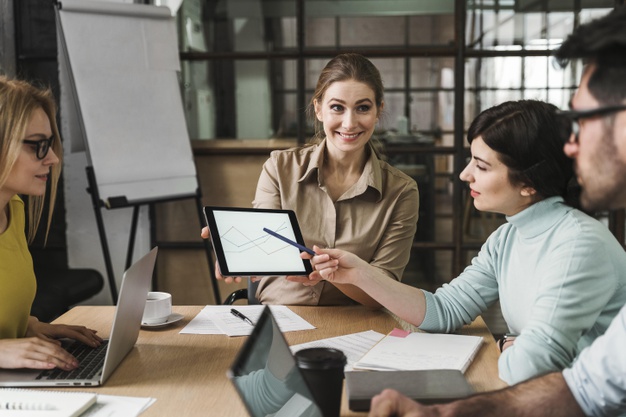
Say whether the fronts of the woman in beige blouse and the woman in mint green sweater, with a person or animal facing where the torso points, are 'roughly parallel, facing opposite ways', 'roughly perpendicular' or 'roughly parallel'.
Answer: roughly perpendicular

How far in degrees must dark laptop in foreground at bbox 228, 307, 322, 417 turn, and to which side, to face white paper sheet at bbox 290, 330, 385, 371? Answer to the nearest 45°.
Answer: approximately 135° to its left

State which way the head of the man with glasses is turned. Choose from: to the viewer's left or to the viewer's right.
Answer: to the viewer's left

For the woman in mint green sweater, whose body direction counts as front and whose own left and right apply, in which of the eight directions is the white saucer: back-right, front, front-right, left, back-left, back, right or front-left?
front

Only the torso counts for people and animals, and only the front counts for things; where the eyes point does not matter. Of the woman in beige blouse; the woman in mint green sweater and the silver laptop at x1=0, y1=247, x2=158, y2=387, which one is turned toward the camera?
the woman in beige blouse

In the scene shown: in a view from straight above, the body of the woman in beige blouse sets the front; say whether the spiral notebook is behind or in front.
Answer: in front

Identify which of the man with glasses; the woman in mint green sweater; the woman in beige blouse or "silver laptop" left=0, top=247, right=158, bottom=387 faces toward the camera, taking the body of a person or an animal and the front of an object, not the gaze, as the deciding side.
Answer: the woman in beige blouse

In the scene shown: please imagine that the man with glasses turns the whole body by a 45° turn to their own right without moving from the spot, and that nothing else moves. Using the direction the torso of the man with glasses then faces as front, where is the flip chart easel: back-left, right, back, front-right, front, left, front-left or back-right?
front

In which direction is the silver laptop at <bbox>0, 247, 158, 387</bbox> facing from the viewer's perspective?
to the viewer's left

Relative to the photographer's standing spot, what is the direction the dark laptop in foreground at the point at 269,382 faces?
facing the viewer and to the right of the viewer

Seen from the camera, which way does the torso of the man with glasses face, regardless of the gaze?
to the viewer's left

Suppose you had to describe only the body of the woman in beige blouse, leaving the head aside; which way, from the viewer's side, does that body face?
toward the camera

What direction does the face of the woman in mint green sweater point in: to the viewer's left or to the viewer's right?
to the viewer's left

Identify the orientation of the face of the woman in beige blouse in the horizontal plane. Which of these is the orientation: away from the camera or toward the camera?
toward the camera

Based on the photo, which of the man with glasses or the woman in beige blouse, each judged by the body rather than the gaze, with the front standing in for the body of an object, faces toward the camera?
the woman in beige blouse

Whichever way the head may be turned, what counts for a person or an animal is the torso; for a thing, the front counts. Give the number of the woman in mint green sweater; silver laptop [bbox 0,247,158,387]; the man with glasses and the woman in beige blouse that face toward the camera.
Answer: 1
